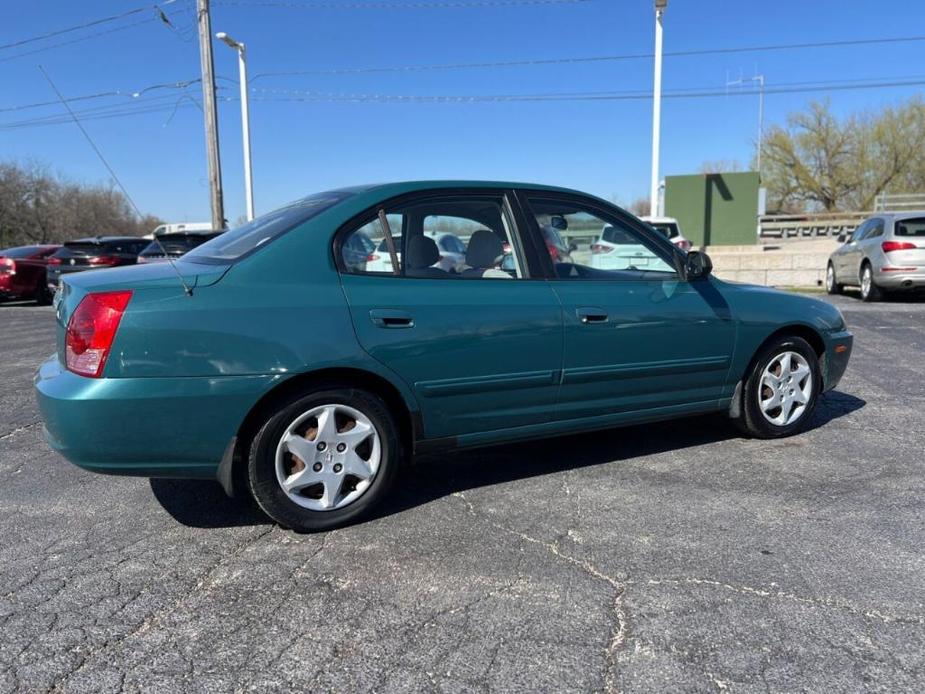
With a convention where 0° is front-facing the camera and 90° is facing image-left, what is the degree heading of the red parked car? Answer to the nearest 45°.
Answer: approximately 225°

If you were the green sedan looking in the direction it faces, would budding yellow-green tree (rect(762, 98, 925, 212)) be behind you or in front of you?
in front

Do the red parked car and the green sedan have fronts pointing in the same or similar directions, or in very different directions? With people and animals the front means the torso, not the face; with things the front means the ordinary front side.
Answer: same or similar directions

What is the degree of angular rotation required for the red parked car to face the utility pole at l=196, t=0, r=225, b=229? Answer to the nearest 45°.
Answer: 0° — it already faces it

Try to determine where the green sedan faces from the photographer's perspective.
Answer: facing away from the viewer and to the right of the viewer

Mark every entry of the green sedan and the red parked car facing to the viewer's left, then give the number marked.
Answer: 0

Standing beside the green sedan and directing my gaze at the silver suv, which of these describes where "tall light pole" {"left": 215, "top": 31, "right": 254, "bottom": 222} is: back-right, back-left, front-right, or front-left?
front-left

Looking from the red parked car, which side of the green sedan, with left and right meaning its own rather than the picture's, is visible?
left

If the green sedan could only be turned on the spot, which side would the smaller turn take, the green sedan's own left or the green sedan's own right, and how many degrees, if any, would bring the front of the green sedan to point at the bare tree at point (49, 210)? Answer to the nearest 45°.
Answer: approximately 90° to the green sedan's own left

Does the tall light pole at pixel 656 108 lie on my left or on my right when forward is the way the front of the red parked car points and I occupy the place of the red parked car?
on my right

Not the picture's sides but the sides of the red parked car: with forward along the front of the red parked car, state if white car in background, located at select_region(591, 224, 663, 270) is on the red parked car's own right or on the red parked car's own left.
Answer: on the red parked car's own right

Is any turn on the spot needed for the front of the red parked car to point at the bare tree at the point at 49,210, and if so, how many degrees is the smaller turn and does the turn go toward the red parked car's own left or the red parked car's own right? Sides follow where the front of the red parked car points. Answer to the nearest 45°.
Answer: approximately 45° to the red parked car's own left

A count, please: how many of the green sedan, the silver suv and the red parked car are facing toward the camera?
0

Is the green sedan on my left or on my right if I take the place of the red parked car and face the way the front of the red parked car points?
on my right

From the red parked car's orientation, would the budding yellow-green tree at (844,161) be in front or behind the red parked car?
in front

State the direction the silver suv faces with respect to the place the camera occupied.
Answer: facing away from the viewer and to the left of the viewer
